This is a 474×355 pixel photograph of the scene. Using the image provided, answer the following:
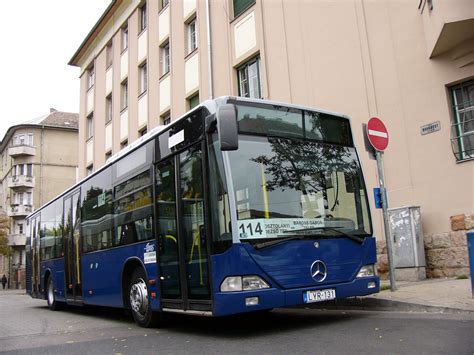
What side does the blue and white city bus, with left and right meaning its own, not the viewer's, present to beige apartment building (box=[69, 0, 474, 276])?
left

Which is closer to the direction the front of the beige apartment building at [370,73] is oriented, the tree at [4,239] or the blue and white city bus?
the blue and white city bus

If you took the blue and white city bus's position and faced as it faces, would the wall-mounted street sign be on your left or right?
on your left

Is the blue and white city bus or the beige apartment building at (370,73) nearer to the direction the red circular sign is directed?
the blue and white city bus

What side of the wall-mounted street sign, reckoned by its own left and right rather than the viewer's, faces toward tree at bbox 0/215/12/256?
right

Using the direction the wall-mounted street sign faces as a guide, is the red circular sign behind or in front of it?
in front

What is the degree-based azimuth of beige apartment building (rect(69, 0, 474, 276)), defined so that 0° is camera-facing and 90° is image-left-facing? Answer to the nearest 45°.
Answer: approximately 45°

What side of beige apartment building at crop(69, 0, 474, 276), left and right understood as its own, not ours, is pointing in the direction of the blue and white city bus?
front

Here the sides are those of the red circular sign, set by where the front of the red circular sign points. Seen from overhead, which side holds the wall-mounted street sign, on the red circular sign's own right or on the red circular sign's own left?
on the red circular sign's own left

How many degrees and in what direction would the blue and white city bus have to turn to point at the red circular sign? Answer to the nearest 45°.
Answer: approximately 90° to its left

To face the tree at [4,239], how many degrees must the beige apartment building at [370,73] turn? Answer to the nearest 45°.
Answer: approximately 90° to its right

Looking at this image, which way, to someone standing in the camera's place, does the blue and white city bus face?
facing the viewer and to the right of the viewer

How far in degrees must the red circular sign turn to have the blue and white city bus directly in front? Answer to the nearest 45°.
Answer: approximately 90° to its right

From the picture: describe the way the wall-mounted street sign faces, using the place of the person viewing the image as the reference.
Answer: facing the viewer and to the left of the viewer

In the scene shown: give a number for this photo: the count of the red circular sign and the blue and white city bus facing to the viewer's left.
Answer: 0
